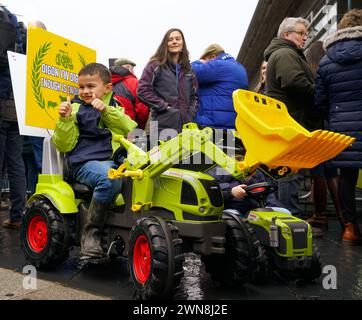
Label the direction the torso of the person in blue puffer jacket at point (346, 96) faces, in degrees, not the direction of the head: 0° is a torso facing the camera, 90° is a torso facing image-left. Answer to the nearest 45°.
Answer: approximately 180°

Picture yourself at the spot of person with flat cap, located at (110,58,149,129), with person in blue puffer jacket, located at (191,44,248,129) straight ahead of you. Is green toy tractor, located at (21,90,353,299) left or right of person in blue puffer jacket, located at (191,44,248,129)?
right

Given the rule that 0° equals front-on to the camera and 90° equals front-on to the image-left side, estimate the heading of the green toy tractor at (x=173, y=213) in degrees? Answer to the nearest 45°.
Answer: approximately 315°
